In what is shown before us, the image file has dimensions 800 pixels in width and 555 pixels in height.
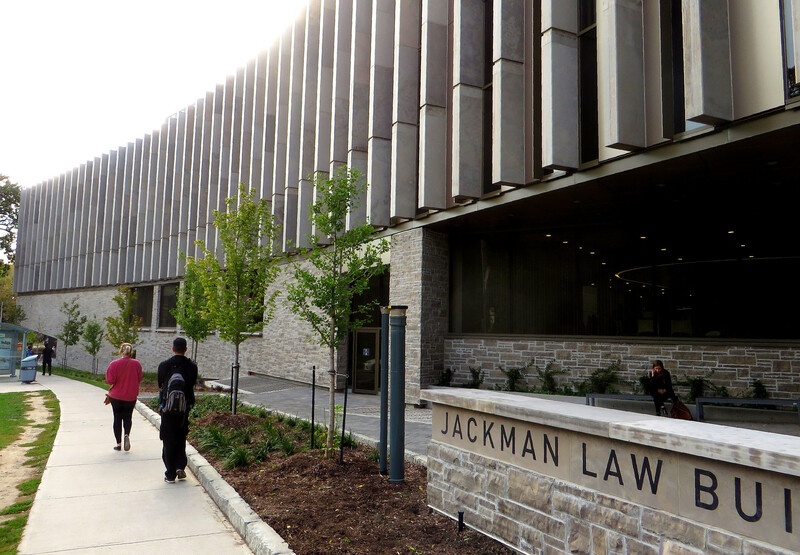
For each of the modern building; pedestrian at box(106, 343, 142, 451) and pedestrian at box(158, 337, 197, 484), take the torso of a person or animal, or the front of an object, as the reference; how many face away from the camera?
2

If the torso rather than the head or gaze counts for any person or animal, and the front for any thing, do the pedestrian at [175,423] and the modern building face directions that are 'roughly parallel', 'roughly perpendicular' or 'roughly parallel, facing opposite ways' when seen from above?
roughly perpendicular

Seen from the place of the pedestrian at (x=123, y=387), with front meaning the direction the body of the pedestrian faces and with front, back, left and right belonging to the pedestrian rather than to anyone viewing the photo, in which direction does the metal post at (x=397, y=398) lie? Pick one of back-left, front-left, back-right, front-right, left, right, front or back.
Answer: back-right

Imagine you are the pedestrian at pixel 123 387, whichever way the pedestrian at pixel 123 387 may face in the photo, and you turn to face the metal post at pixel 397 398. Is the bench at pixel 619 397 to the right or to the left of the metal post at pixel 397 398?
left

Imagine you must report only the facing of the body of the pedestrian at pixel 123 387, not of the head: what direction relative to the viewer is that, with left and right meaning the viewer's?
facing away from the viewer

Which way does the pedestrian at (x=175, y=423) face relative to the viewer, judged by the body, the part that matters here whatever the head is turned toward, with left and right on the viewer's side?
facing away from the viewer

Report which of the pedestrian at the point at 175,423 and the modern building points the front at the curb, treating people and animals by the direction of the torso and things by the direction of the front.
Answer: the modern building

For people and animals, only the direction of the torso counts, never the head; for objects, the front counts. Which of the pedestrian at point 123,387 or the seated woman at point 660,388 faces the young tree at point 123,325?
the pedestrian at point 123,387

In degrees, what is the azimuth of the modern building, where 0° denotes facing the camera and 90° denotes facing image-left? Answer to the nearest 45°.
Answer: approximately 45°

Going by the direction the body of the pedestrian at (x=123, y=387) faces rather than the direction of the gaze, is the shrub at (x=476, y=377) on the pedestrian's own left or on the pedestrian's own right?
on the pedestrian's own right

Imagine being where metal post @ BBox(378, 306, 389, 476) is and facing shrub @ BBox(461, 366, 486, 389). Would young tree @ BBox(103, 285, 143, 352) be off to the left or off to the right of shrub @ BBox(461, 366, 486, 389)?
left

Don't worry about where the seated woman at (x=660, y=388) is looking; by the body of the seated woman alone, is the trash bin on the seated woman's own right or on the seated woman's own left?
on the seated woman's own right

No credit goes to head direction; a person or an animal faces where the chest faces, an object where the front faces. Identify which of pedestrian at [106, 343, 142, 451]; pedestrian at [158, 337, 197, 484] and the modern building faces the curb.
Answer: the modern building
